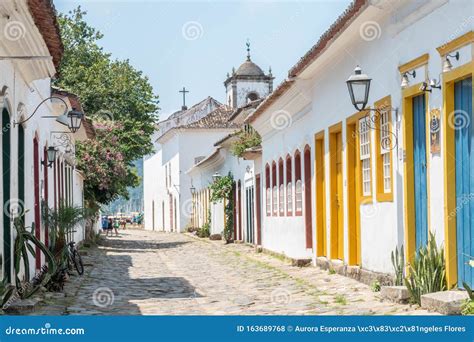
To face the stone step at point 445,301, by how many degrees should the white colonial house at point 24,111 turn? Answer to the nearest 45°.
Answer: approximately 45° to its right

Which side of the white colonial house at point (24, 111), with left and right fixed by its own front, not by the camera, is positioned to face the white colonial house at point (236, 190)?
left

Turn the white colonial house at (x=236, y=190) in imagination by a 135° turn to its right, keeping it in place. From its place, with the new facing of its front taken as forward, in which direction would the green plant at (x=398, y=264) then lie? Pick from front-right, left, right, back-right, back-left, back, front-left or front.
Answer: back

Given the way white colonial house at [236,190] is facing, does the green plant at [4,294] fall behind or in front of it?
in front

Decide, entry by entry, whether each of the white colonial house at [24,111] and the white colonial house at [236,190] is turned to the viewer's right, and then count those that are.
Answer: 1

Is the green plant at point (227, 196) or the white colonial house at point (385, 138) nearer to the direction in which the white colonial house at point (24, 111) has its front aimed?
the white colonial house

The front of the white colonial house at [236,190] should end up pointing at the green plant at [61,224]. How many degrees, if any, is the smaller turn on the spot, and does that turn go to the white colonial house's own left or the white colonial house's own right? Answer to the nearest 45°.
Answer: approximately 45° to the white colonial house's own left

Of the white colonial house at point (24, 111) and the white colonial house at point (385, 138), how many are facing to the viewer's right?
1

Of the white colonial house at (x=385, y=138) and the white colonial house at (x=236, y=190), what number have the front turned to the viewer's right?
0

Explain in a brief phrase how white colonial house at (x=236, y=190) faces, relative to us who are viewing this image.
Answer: facing the viewer and to the left of the viewer

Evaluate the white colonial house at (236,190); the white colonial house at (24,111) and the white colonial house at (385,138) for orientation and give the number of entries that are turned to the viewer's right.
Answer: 1

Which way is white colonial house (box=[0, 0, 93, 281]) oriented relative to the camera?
to the viewer's right

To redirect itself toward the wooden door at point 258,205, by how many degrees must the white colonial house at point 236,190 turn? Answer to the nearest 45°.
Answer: approximately 45° to its left

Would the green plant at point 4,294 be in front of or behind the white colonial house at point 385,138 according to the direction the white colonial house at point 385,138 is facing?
in front

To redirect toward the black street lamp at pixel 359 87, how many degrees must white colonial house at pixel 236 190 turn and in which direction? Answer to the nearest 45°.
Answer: approximately 45° to its left
